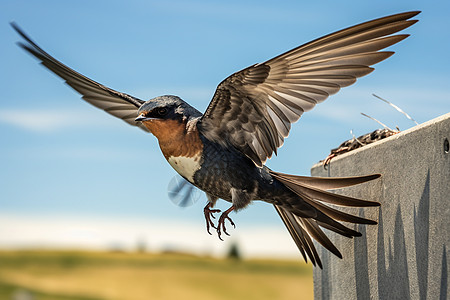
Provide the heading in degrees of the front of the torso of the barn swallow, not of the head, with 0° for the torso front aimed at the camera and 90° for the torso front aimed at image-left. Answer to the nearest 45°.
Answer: approximately 45°
